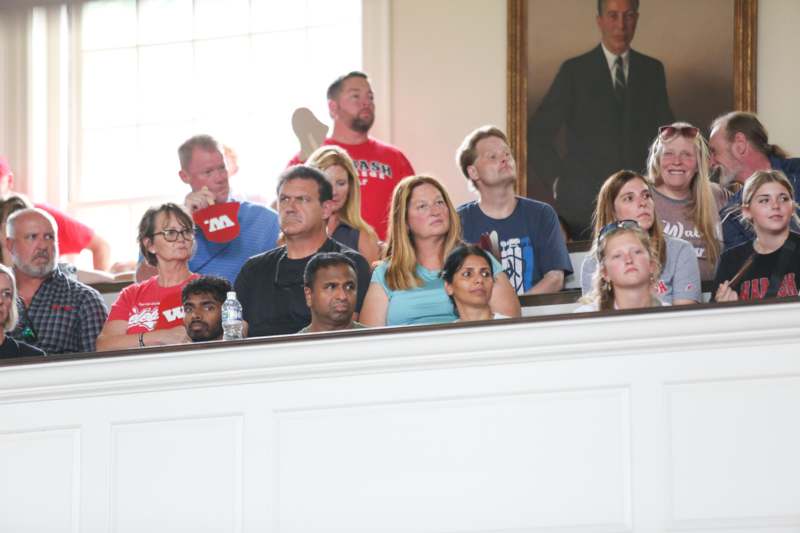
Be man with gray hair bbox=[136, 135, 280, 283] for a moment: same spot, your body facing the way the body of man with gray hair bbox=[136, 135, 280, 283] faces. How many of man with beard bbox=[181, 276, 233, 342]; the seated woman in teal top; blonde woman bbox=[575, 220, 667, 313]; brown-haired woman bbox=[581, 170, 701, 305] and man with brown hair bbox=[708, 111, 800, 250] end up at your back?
0

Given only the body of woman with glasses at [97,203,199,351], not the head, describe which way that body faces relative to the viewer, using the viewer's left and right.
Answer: facing the viewer and to the right of the viewer

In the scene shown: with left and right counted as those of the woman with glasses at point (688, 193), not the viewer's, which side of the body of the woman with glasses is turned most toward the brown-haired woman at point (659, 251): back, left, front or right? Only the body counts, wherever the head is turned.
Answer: front

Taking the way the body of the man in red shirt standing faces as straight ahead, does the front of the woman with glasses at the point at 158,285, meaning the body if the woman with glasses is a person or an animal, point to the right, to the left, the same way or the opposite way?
the same way

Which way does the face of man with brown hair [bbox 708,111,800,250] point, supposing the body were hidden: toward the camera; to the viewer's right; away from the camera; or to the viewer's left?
to the viewer's left

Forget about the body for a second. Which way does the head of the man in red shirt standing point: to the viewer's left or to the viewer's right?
to the viewer's right

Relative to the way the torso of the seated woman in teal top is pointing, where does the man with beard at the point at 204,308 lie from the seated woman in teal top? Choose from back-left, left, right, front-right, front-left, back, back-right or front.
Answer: front-right

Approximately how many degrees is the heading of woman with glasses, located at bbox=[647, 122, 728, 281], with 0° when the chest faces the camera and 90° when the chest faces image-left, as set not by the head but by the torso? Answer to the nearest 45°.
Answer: approximately 0°

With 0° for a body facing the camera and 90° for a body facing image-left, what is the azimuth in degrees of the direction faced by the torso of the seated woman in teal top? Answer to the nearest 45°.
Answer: approximately 315°

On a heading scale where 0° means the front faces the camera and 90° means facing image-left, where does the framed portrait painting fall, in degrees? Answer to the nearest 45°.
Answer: approximately 0°

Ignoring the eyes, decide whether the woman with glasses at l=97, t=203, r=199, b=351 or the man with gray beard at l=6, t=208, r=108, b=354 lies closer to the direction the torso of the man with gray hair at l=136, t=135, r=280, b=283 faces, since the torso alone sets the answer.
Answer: the woman with glasses

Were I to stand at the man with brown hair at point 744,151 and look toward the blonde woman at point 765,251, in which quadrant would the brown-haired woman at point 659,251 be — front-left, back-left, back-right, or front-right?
front-right

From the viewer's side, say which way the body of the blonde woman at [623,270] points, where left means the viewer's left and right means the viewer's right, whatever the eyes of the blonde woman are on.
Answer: facing the viewer

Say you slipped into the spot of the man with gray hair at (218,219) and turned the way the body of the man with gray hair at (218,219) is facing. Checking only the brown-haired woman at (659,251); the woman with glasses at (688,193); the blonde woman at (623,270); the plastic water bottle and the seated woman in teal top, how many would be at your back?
0
